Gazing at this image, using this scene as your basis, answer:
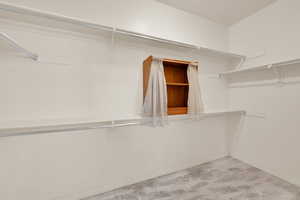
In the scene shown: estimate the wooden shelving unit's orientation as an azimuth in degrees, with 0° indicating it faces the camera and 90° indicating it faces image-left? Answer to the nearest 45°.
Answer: approximately 315°
